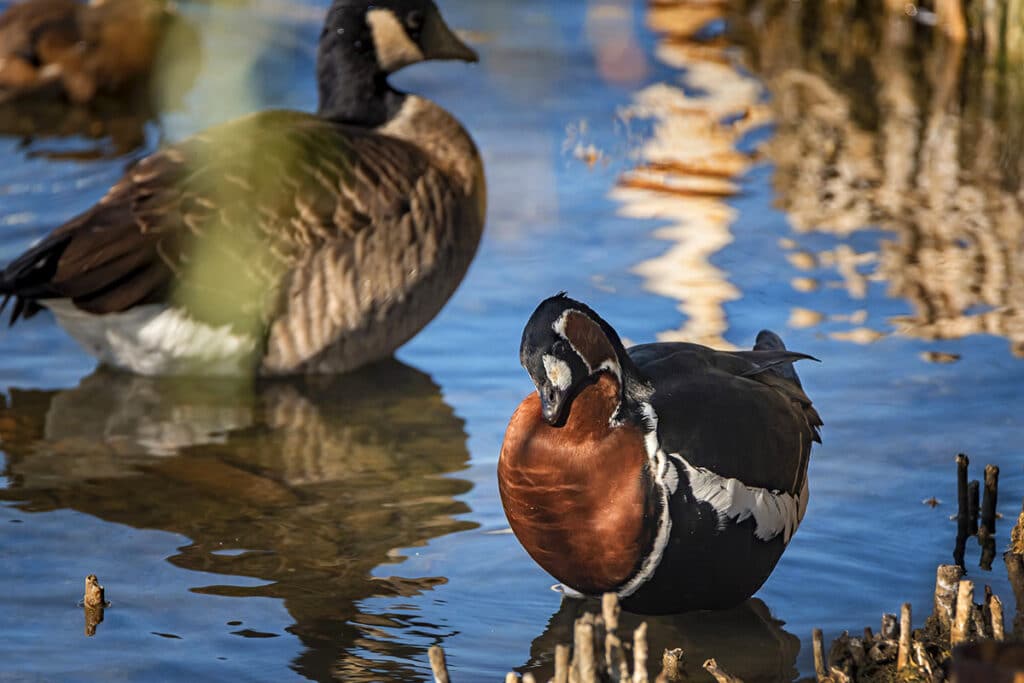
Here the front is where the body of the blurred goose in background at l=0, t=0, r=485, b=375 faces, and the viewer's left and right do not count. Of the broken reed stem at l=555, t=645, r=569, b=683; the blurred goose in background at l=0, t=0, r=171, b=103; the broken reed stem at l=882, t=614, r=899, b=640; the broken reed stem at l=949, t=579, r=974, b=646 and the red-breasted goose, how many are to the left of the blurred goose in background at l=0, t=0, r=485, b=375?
1

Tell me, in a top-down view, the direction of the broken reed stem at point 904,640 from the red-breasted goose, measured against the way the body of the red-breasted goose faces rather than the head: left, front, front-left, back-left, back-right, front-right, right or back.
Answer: left

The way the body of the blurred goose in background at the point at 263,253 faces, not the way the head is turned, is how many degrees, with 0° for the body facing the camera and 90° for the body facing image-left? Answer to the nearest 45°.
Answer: approximately 270°

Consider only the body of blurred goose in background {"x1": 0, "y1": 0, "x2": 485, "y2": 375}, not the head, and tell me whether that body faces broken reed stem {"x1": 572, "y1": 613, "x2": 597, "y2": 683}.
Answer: no

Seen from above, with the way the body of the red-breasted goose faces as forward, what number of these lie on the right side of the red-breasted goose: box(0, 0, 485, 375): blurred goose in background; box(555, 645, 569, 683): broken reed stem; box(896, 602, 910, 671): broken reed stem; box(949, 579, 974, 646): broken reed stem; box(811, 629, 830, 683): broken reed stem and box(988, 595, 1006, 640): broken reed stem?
1

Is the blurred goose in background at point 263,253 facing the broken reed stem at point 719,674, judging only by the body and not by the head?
no

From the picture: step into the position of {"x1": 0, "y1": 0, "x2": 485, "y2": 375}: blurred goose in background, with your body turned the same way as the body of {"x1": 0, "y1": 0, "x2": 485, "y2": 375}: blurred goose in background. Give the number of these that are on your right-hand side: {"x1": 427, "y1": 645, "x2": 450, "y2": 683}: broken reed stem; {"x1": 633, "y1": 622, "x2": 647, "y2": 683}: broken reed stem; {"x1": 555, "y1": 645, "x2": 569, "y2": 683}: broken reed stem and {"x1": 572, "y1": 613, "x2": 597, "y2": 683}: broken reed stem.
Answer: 4

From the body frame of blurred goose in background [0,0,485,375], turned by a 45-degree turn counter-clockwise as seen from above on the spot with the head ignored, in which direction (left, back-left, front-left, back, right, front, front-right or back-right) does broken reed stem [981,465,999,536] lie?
right

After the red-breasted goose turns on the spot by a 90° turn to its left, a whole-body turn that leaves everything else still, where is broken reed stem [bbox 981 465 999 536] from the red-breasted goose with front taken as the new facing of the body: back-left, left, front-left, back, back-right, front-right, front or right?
left

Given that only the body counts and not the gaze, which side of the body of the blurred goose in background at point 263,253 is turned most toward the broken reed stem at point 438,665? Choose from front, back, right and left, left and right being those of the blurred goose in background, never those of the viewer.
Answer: right

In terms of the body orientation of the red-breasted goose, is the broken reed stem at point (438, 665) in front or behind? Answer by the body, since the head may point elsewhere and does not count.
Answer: in front

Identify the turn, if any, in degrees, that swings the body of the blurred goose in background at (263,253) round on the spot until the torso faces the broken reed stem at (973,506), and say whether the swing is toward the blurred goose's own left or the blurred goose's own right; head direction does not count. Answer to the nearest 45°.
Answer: approximately 45° to the blurred goose's own right

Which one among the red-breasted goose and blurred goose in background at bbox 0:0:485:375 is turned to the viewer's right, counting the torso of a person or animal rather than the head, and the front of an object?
the blurred goose in background

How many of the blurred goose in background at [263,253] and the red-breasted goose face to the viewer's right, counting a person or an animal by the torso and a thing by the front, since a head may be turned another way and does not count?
1

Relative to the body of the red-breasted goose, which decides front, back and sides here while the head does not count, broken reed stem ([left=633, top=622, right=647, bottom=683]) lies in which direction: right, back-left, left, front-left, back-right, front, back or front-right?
front-left

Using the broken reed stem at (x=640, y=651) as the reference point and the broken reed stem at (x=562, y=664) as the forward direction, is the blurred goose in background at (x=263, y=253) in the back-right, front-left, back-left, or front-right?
front-right

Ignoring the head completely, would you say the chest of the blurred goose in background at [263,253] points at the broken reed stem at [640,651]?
no

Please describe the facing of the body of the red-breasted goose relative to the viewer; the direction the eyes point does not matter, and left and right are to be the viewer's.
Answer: facing the viewer and to the left of the viewer
